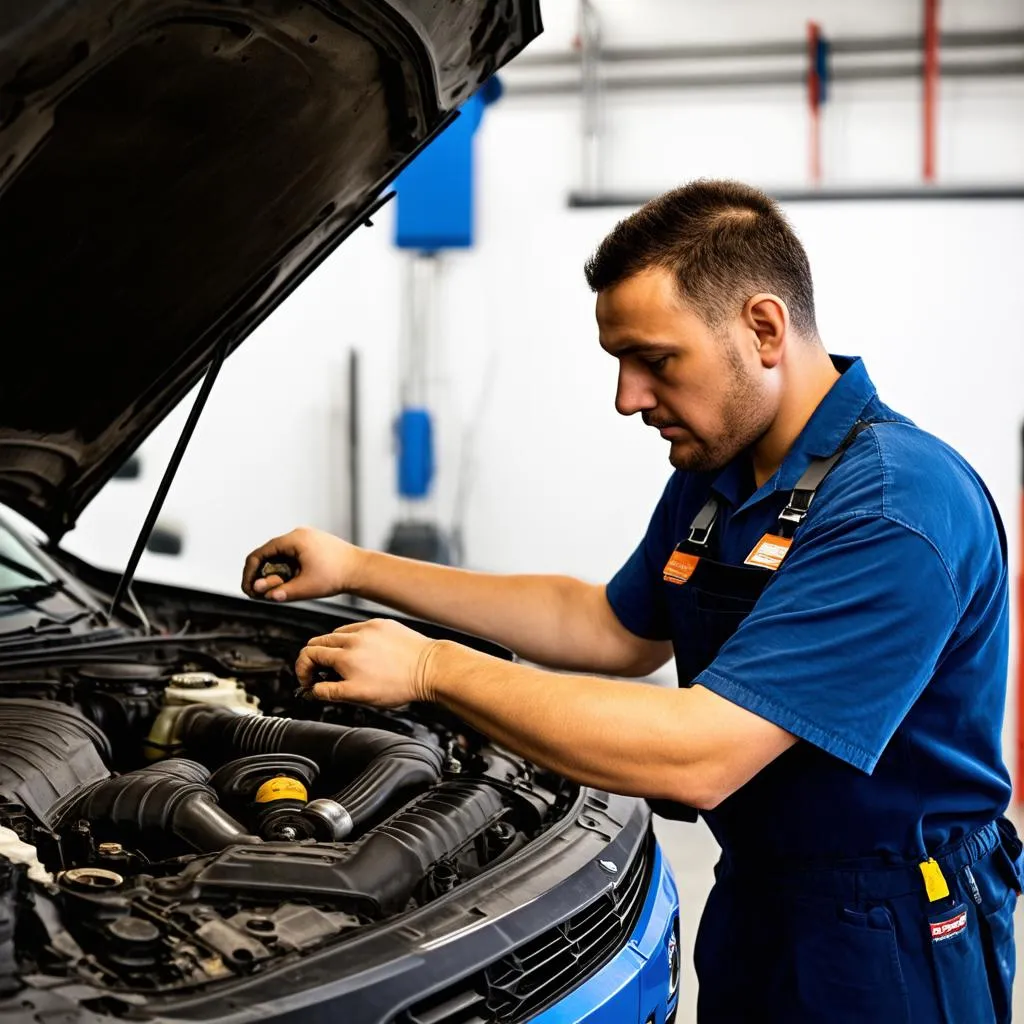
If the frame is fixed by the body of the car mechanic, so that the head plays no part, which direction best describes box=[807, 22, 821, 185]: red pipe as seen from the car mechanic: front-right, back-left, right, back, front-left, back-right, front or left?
back-right

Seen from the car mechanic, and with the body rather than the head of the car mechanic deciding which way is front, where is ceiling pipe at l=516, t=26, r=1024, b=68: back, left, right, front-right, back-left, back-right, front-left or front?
back-right

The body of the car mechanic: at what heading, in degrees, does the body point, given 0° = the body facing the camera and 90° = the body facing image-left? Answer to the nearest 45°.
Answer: approximately 45°

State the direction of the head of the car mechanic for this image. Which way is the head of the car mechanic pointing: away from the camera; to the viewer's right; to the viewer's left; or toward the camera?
to the viewer's left

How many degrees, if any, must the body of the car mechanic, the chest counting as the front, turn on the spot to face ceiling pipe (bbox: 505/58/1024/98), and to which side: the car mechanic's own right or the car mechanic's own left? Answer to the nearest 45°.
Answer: approximately 135° to the car mechanic's own right
